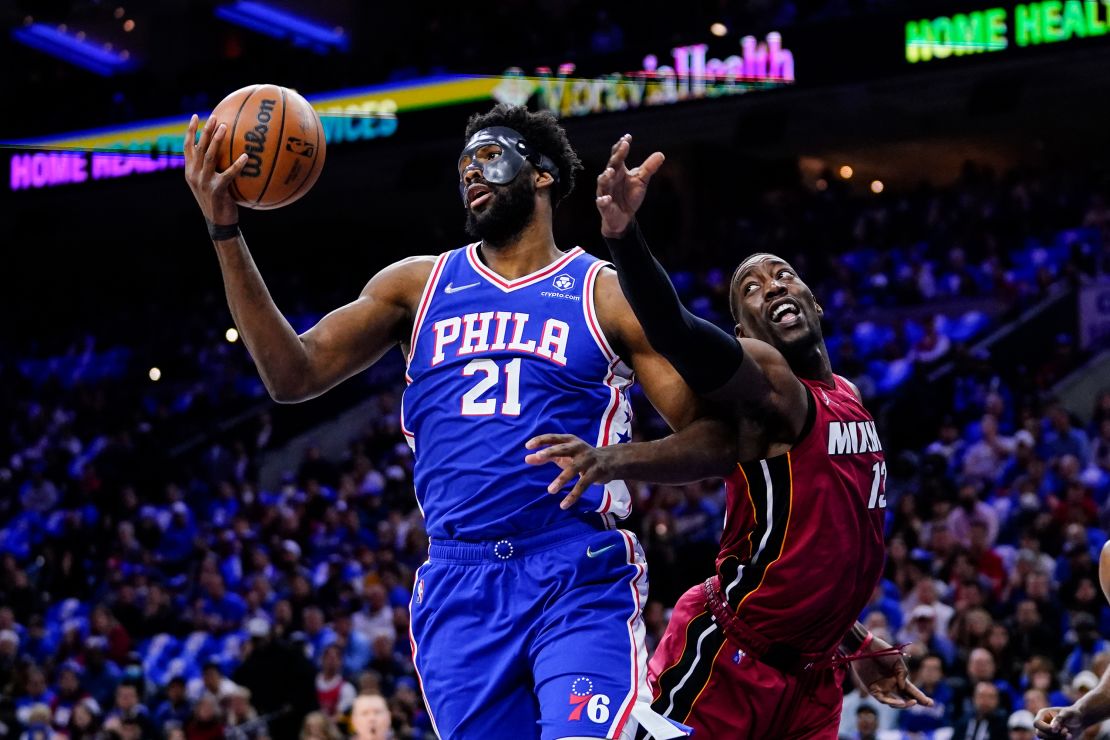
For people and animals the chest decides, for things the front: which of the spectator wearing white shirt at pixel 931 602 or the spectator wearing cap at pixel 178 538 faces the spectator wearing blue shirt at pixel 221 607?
the spectator wearing cap at pixel 178 538

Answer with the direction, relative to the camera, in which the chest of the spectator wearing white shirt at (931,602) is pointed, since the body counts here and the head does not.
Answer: toward the camera

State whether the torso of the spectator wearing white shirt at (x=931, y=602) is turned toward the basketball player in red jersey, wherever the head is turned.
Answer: yes

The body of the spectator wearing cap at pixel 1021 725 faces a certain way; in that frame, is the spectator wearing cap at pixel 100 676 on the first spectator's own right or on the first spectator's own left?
on the first spectator's own right

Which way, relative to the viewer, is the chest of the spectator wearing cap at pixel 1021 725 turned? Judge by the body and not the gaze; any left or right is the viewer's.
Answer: facing the viewer

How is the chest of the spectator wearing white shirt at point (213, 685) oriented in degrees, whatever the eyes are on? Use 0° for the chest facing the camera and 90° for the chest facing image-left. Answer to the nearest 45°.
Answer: approximately 0°

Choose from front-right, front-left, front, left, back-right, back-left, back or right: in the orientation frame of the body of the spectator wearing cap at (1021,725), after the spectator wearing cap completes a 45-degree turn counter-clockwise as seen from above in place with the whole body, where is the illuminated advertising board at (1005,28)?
back-left

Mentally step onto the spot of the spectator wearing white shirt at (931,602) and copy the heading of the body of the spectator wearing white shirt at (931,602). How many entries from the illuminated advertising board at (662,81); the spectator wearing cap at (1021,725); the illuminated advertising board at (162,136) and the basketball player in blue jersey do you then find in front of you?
2

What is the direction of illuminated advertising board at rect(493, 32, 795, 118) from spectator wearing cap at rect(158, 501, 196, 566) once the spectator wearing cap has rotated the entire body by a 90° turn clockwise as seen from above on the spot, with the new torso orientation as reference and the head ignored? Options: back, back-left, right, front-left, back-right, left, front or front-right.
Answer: back

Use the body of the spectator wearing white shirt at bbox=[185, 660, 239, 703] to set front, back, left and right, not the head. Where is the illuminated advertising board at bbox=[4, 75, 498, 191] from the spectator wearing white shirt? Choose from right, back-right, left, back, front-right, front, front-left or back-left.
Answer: back

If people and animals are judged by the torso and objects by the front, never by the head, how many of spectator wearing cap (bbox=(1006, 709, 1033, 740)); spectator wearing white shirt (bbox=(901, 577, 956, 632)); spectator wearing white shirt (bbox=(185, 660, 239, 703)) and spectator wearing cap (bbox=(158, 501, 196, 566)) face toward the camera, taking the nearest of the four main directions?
4

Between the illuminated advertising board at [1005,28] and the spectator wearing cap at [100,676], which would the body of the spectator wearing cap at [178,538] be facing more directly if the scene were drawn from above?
the spectator wearing cap
